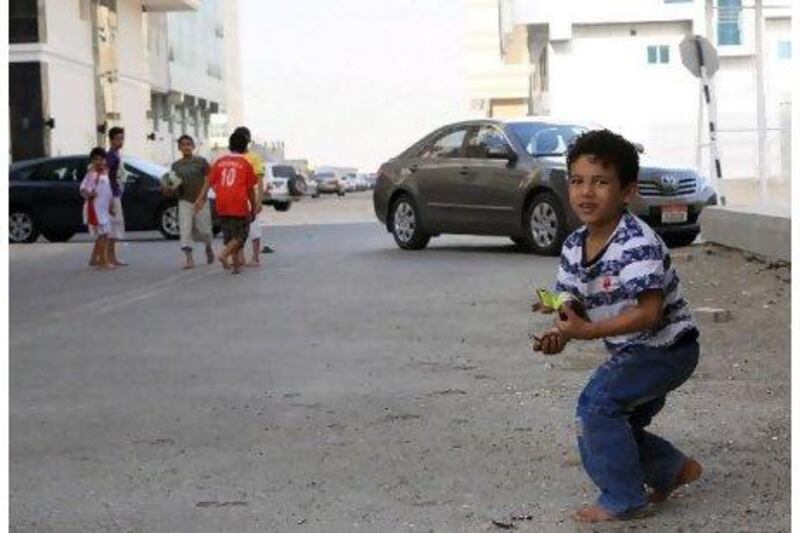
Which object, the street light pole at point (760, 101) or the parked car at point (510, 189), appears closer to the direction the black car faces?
the street light pole

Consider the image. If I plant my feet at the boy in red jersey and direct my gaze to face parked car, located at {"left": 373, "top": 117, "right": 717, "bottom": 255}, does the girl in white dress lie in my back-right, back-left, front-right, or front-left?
back-left

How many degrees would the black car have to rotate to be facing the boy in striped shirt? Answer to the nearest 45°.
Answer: approximately 90° to its right

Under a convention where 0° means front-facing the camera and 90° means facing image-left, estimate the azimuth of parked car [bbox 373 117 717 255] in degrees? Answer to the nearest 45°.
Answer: approximately 315°

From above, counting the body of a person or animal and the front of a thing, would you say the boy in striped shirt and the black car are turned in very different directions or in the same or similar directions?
very different directions

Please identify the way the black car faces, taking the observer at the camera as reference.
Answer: facing to the right of the viewer

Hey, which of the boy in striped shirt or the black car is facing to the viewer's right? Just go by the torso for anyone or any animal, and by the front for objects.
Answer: the black car

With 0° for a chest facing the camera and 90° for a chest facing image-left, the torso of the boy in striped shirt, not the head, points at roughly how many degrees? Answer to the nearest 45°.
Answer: approximately 45°

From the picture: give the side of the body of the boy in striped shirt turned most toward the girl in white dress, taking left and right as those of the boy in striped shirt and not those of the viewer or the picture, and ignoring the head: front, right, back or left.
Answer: right

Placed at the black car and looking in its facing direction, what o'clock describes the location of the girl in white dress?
The girl in white dress is roughly at 3 o'clock from the black car.

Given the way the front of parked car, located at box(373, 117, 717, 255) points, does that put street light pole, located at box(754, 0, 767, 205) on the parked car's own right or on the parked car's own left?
on the parked car's own left

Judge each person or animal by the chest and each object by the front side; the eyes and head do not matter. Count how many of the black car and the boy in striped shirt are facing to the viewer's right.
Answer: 1

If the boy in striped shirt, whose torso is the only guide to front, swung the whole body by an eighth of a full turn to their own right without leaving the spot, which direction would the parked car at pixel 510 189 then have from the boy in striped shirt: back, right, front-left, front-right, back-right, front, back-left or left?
right

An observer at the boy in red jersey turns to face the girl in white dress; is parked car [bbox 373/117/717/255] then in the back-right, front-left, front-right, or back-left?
back-right
